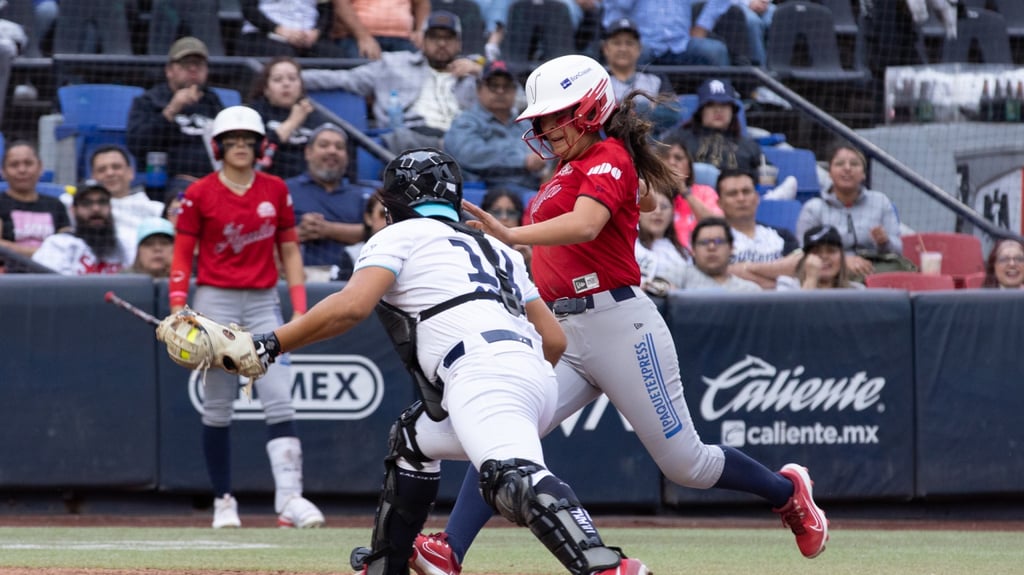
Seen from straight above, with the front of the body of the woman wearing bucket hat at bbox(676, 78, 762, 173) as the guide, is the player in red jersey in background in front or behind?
in front

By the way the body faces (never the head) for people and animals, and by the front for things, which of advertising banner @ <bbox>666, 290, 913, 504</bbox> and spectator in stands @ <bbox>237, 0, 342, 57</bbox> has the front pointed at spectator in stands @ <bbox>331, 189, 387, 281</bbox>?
spectator in stands @ <bbox>237, 0, 342, 57</bbox>

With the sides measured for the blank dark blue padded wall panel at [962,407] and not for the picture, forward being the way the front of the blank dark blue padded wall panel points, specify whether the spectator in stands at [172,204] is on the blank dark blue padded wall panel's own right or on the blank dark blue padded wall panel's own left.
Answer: on the blank dark blue padded wall panel's own right

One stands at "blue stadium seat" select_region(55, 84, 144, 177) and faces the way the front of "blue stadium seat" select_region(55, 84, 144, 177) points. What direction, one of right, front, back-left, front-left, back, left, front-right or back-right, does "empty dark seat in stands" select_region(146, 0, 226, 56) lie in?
back-left

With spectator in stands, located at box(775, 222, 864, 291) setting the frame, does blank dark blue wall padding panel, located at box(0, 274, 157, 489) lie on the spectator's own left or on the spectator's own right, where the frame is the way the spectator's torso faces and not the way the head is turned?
on the spectator's own right

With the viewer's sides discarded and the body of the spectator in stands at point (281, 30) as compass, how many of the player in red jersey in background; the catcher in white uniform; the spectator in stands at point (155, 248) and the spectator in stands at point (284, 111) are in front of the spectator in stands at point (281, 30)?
4
